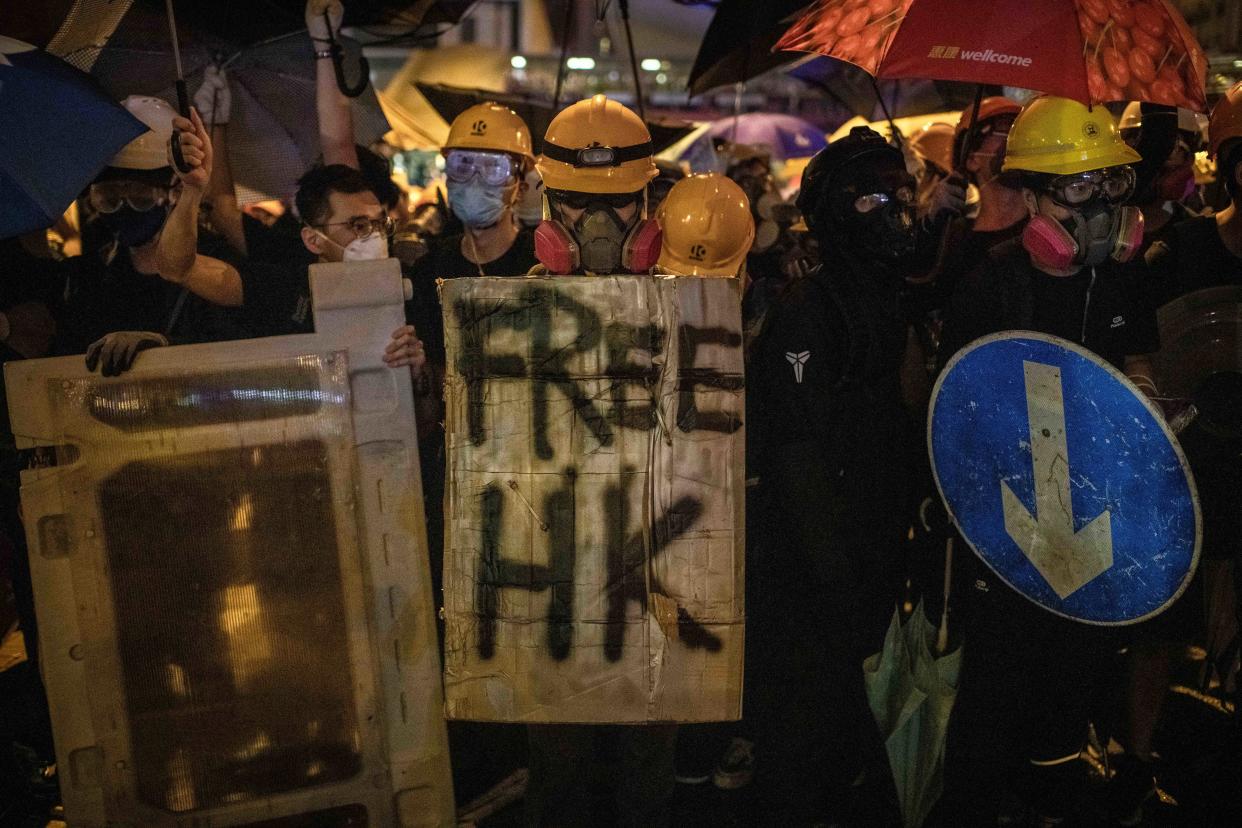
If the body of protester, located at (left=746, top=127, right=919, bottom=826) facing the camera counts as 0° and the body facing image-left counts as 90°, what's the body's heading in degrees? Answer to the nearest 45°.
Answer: approximately 315°

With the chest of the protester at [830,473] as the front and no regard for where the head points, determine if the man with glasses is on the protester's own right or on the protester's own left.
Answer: on the protester's own right

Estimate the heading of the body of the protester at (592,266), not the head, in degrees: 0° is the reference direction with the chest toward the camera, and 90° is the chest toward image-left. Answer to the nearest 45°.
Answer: approximately 0°

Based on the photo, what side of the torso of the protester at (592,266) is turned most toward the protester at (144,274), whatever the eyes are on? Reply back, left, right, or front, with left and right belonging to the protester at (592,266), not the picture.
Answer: right

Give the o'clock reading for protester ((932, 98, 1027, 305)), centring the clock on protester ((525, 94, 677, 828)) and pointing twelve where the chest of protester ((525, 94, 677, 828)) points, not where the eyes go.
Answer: protester ((932, 98, 1027, 305)) is roughly at 8 o'clock from protester ((525, 94, 677, 828)).
